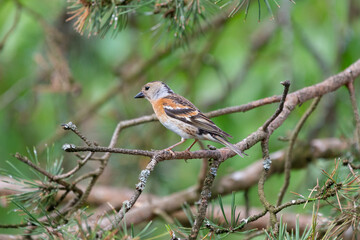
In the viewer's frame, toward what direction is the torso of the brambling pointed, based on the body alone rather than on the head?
to the viewer's left

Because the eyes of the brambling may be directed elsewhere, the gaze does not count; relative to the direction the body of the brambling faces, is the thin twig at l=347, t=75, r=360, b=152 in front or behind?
behind
